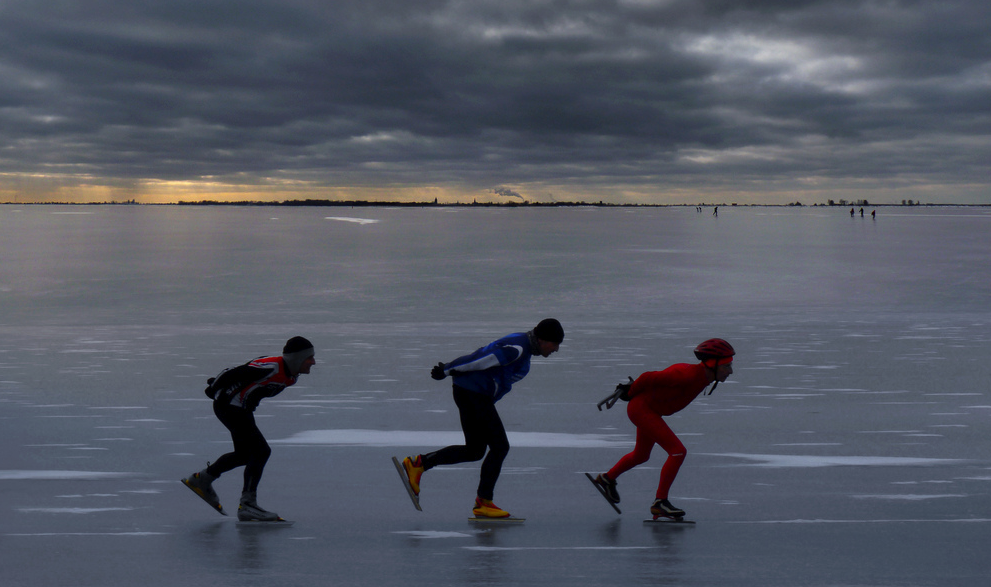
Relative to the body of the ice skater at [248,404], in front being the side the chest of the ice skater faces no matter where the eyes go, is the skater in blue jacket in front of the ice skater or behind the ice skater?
in front

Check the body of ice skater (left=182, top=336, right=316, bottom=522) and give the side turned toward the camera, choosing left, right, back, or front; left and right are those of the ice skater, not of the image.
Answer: right

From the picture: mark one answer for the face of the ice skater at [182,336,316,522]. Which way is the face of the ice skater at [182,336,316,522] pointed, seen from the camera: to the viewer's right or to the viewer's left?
to the viewer's right

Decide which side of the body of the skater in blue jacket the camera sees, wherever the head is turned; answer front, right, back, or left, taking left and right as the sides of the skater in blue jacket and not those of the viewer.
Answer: right

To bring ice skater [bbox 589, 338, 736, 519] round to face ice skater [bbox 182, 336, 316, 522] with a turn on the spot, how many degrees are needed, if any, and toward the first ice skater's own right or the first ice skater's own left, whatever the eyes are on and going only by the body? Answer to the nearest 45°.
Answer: approximately 180°

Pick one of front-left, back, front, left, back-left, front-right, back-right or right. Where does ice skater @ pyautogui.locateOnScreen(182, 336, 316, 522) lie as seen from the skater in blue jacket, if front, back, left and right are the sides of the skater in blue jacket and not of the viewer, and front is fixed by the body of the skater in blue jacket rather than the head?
back

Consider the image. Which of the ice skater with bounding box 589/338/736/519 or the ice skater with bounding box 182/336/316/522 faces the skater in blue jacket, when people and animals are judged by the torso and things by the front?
the ice skater with bounding box 182/336/316/522

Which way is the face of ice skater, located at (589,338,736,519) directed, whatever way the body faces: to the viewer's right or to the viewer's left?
to the viewer's right

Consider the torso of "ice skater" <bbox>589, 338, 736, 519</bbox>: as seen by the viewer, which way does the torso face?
to the viewer's right

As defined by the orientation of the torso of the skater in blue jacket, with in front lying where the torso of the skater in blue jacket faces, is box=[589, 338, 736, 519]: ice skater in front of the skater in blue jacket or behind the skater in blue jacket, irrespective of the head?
in front
